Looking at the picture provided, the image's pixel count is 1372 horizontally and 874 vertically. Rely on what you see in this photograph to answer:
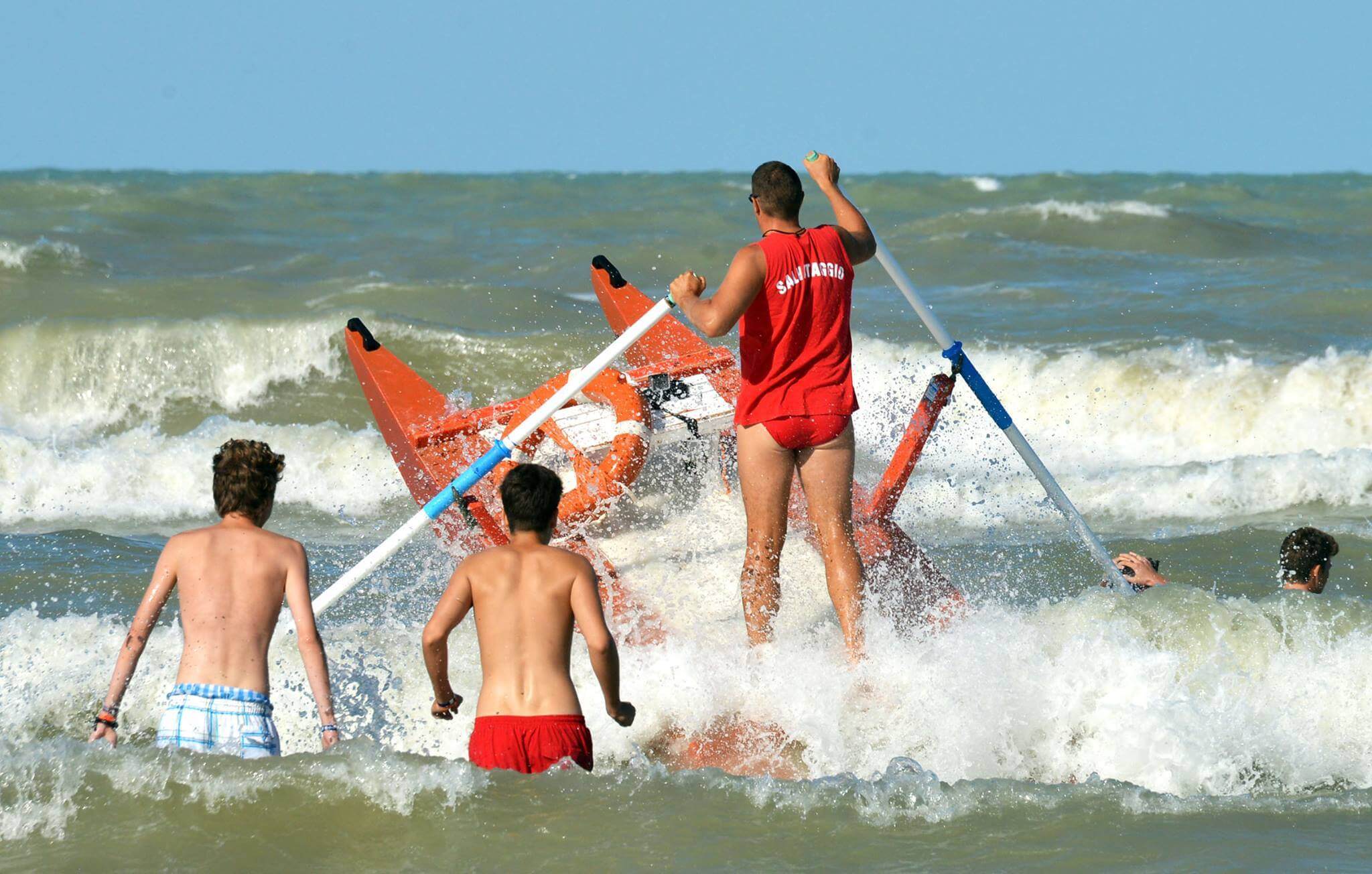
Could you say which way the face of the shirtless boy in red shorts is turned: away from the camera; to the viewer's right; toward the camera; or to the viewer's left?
away from the camera

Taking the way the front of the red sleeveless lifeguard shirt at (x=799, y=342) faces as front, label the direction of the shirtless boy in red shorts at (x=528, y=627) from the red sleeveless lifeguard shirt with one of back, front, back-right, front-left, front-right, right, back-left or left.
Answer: left

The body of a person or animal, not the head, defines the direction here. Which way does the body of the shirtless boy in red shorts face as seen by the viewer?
away from the camera

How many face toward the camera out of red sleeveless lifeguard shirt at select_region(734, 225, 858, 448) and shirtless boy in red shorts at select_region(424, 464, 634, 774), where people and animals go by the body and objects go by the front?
0

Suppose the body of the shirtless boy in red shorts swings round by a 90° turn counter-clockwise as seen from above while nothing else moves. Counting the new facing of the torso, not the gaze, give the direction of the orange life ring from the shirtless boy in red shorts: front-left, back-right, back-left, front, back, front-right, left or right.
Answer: right

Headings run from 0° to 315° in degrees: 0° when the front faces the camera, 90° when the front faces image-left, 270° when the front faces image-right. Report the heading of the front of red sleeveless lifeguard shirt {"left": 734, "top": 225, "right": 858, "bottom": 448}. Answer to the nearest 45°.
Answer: approximately 135°

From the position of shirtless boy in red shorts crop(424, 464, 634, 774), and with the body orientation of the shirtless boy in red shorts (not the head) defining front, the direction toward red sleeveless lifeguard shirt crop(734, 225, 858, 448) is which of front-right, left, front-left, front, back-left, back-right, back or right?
front-right

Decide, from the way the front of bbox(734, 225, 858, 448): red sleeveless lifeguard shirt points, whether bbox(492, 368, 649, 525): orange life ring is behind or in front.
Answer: in front
